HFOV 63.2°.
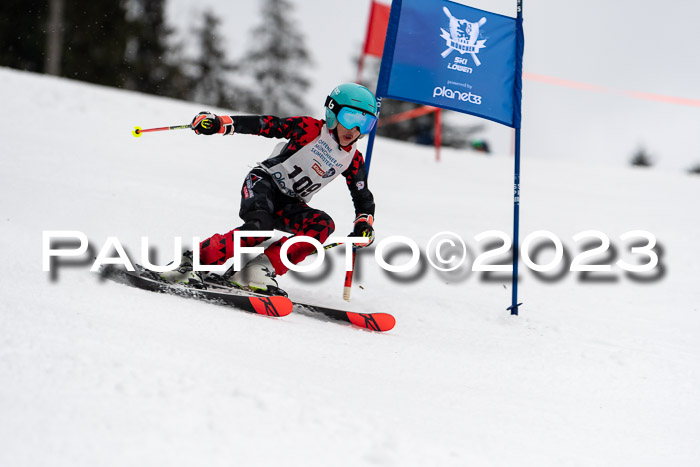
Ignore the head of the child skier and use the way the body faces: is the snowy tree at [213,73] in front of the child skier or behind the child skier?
behind

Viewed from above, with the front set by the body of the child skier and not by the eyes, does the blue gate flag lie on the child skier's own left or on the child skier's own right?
on the child skier's own left

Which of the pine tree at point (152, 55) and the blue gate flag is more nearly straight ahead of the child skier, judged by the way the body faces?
the blue gate flag

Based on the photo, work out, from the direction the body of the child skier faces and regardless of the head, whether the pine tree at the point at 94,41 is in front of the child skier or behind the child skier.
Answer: behind

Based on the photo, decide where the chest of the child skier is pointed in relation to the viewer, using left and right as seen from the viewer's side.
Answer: facing the viewer and to the right of the viewer

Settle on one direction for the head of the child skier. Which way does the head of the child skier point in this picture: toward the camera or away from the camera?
toward the camera

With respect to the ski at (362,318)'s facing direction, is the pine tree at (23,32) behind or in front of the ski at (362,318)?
behind

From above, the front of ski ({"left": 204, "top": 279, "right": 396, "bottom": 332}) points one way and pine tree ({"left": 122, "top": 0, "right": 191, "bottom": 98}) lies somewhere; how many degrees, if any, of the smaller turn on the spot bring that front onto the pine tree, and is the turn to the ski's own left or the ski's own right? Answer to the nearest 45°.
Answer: approximately 135° to the ski's own left

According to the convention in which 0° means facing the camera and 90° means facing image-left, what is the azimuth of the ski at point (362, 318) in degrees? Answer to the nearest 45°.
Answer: approximately 315°

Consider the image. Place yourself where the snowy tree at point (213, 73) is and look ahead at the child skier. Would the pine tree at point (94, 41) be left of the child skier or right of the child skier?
right

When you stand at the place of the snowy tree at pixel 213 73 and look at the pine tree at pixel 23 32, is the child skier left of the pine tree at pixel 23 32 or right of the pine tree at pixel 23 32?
left
